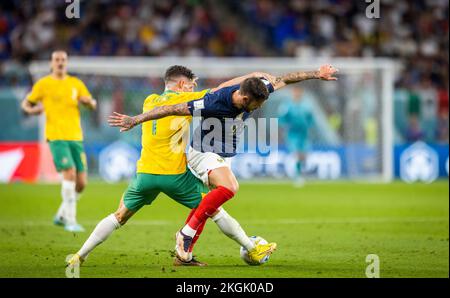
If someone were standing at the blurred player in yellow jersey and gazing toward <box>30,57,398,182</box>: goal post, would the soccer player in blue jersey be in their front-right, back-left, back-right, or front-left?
back-right

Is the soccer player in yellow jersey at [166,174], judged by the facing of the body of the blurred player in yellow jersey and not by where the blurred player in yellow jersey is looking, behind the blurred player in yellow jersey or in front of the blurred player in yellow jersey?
in front

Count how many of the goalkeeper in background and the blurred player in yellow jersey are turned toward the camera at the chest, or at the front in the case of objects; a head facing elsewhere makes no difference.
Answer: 2

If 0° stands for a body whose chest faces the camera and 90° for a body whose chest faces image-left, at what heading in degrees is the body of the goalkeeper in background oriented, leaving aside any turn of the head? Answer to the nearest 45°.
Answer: approximately 0°

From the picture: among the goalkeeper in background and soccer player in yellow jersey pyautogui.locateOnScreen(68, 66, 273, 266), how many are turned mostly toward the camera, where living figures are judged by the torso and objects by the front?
1

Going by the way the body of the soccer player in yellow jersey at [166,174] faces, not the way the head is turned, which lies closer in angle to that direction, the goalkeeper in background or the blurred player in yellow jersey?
the goalkeeper in background

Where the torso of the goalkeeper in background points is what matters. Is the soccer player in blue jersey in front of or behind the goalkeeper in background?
in front

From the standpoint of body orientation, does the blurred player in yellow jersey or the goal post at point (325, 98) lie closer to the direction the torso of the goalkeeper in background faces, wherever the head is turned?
the blurred player in yellow jersey

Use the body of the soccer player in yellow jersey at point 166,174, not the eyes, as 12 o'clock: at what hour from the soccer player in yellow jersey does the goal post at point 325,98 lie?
The goal post is roughly at 11 o'clock from the soccer player in yellow jersey.

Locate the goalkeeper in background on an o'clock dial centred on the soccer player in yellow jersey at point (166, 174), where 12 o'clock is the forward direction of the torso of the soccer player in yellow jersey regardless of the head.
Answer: The goalkeeper in background is roughly at 11 o'clock from the soccer player in yellow jersey.

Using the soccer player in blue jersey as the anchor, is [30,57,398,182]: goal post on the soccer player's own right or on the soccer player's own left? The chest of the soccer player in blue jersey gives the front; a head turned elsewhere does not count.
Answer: on the soccer player's own left

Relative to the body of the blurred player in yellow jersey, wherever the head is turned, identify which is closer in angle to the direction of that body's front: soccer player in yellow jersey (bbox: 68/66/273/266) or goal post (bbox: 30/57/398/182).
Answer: the soccer player in yellow jersey
